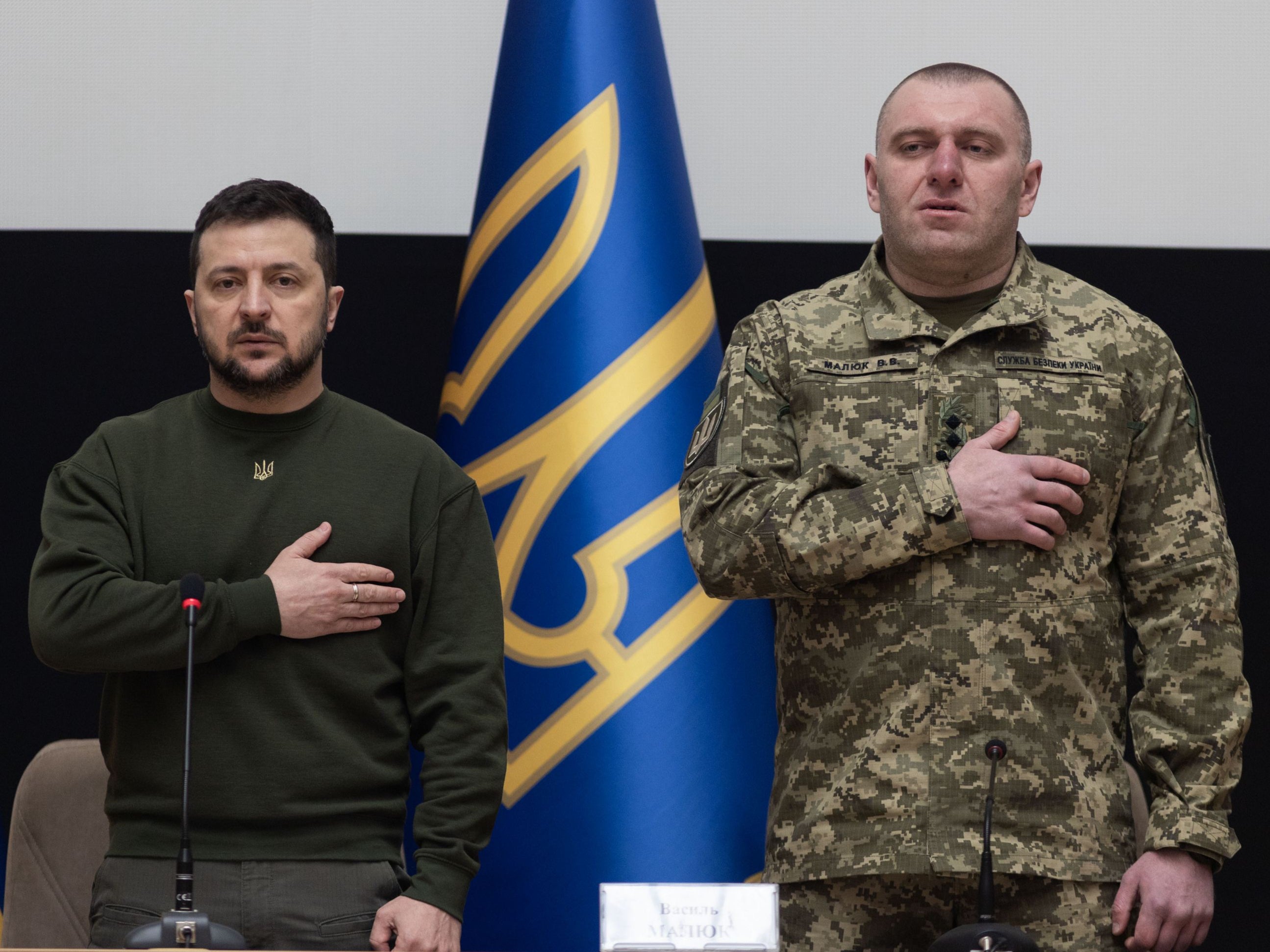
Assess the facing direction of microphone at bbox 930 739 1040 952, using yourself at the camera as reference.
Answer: facing away from the viewer

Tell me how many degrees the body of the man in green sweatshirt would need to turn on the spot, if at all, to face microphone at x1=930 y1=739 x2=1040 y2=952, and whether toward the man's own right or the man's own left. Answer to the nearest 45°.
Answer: approximately 45° to the man's own left

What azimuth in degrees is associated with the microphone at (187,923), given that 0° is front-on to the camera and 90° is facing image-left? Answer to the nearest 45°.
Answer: approximately 180°

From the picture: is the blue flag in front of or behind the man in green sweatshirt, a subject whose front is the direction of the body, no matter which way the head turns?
behind

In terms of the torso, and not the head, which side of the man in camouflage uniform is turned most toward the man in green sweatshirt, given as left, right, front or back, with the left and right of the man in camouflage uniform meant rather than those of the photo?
right

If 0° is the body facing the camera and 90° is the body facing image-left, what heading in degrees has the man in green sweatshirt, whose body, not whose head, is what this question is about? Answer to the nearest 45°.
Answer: approximately 0°

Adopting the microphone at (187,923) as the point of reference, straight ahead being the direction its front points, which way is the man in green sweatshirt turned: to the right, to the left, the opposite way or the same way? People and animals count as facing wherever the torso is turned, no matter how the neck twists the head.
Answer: the opposite way
